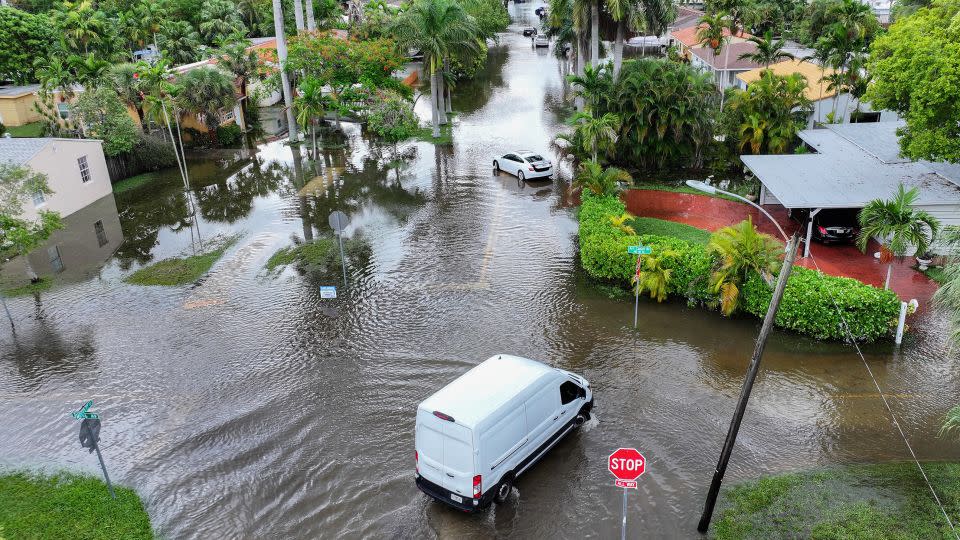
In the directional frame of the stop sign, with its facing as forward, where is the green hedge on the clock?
The green hedge is roughly at 7 o'clock from the stop sign.

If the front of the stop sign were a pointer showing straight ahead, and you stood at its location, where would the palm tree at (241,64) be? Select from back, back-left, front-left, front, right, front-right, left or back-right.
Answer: back-right

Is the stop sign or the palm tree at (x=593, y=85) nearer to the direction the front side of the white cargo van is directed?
the palm tree

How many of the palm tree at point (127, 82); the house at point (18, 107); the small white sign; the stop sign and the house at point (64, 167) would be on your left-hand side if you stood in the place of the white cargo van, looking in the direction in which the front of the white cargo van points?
4

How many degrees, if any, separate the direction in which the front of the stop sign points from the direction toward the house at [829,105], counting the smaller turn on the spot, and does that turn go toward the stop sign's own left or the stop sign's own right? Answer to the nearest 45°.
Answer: approximately 180°

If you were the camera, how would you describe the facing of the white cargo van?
facing away from the viewer and to the right of the viewer

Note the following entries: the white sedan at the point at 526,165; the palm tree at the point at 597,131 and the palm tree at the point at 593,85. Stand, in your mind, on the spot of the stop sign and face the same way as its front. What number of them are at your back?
3

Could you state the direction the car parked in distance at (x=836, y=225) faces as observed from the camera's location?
facing away from the viewer

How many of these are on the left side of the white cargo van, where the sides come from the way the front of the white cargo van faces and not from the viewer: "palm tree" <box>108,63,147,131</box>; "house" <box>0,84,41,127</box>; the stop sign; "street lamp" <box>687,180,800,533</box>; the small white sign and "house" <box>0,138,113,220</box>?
4
